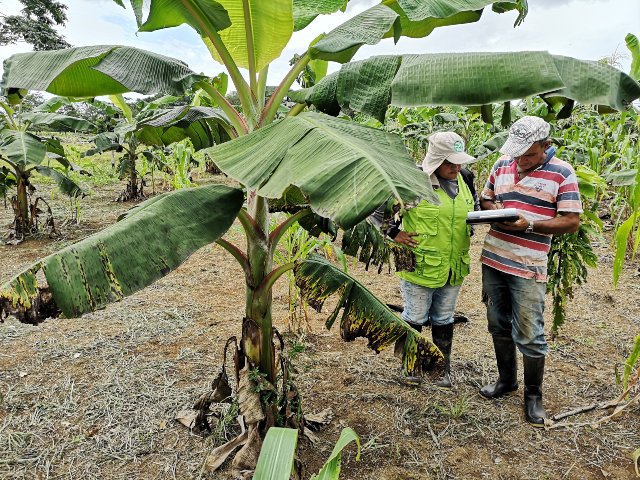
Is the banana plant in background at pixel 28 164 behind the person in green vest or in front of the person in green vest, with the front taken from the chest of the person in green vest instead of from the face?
behind

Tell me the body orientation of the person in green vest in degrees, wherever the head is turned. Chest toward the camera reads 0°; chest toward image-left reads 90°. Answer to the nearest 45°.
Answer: approximately 315°

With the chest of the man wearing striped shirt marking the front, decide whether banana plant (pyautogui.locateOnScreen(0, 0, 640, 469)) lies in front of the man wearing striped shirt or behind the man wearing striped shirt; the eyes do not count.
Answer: in front

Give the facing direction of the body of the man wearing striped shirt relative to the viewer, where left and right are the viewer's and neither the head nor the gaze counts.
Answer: facing the viewer and to the left of the viewer

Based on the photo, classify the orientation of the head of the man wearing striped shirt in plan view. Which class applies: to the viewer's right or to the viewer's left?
to the viewer's left

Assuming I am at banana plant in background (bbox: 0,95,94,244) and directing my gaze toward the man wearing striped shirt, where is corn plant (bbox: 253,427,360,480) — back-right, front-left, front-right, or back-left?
front-right

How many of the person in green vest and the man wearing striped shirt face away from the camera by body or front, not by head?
0

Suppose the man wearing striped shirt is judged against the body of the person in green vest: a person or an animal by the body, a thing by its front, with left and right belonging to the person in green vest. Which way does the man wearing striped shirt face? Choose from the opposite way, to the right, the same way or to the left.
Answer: to the right
